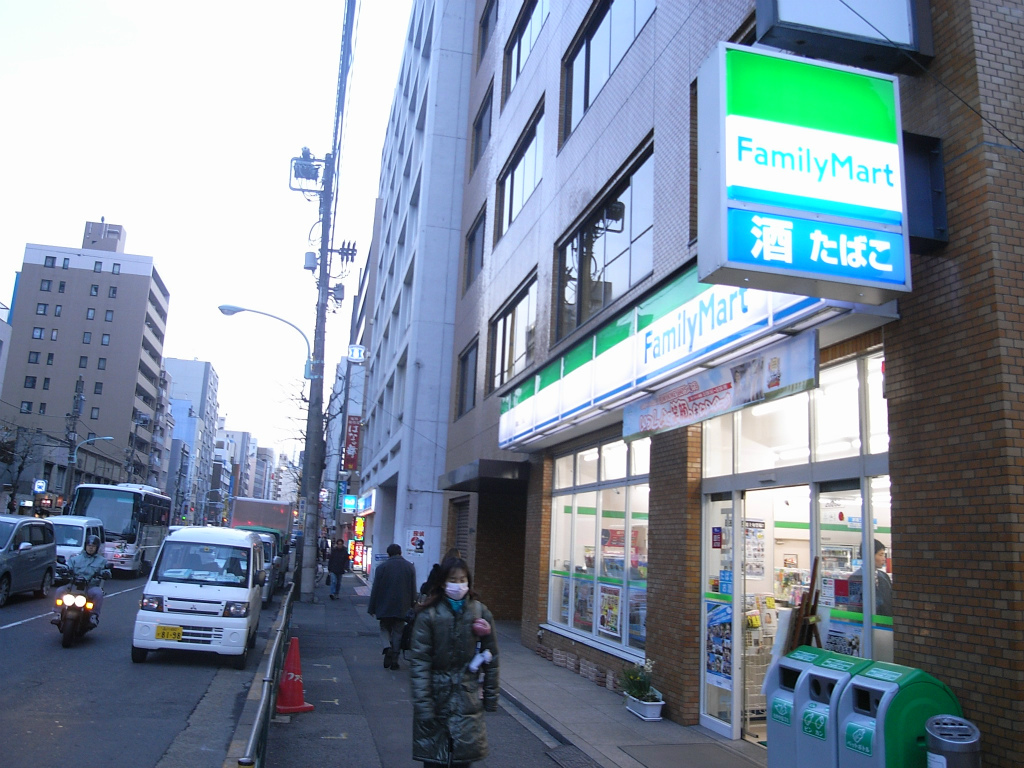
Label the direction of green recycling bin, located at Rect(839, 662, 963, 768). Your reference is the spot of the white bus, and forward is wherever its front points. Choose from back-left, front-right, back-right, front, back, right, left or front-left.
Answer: front-left

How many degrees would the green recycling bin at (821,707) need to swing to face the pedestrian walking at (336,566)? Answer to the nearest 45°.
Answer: approximately 90° to its right

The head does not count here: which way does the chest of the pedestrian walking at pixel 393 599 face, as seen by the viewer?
away from the camera

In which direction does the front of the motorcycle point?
toward the camera

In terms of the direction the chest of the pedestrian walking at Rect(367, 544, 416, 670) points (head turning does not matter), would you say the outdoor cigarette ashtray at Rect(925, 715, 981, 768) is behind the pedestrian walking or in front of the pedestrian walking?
behind

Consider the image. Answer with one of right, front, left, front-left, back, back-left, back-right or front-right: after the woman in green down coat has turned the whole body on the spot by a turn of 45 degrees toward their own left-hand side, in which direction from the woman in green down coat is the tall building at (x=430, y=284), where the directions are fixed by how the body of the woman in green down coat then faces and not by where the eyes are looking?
back-left

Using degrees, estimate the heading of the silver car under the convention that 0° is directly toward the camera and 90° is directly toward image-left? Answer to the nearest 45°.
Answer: approximately 45°

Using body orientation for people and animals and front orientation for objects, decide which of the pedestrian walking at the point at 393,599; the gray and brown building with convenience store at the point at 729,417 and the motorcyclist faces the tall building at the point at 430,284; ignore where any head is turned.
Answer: the pedestrian walking

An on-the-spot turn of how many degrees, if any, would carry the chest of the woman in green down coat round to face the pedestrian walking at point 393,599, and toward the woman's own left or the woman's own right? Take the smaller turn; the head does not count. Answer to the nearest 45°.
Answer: approximately 180°

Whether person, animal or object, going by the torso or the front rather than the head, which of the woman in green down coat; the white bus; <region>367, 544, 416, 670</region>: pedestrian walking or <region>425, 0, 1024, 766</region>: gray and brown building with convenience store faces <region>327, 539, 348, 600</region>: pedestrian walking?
<region>367, 544, 416, 670</region>: pedestrian walking

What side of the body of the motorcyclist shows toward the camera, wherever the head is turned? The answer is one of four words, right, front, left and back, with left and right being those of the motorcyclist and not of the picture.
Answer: front

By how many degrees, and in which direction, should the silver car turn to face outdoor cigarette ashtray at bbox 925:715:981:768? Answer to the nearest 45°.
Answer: approximately 45° to its left

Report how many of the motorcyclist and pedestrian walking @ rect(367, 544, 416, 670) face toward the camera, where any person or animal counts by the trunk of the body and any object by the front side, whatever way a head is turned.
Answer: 1
